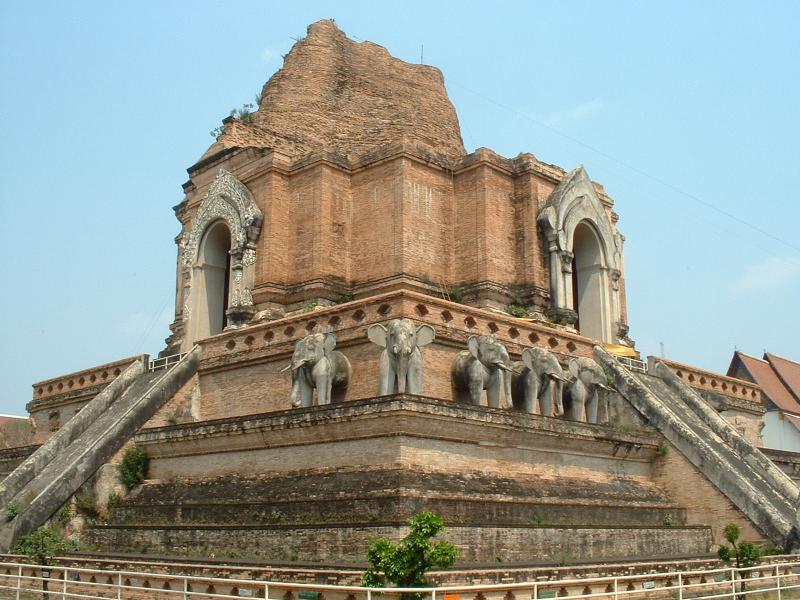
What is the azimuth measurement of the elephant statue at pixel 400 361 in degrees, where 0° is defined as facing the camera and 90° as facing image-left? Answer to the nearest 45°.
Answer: approximately 0°

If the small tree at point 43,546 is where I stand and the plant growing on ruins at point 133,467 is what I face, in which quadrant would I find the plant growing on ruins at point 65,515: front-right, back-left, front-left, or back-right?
front-left

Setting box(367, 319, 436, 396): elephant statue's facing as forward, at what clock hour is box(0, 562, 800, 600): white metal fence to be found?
The white metal fence is roughly at 12 o'clock from the elephant statue.

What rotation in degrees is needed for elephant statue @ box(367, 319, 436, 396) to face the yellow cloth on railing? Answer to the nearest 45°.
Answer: approximately 135° to its left

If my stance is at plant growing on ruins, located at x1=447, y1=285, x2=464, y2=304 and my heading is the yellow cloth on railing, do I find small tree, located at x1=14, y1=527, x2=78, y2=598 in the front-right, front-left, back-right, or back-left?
back-right

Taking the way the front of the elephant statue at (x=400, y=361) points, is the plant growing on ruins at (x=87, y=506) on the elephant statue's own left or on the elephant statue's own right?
on the elephant statue's own right

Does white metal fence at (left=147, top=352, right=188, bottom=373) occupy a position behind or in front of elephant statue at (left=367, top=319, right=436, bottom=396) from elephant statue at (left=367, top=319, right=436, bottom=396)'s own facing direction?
behind
